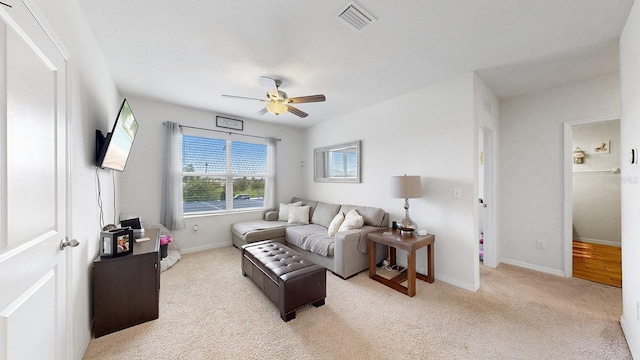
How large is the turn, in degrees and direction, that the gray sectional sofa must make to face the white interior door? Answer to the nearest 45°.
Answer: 0° — it already faces it

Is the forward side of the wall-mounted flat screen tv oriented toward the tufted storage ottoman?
yes

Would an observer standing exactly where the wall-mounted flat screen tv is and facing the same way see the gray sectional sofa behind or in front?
in front

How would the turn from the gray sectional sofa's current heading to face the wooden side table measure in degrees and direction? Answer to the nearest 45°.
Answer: approximately 90° to its left

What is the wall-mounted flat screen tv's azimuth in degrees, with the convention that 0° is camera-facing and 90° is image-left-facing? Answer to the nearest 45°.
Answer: approximately 315°

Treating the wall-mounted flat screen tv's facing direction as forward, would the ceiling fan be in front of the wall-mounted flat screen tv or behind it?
in front

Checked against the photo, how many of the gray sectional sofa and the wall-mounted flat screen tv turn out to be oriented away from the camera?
0

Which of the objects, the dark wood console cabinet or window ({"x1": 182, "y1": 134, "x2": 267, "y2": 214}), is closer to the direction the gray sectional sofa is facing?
the dark wood console cabinet
